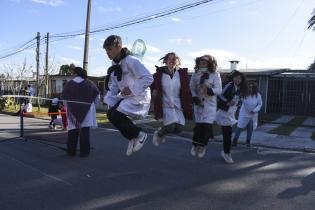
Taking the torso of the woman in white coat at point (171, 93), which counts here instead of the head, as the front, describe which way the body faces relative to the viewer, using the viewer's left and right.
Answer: facing the viewer

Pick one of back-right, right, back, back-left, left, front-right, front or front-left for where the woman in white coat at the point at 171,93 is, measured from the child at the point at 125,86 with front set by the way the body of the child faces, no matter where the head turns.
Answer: back
